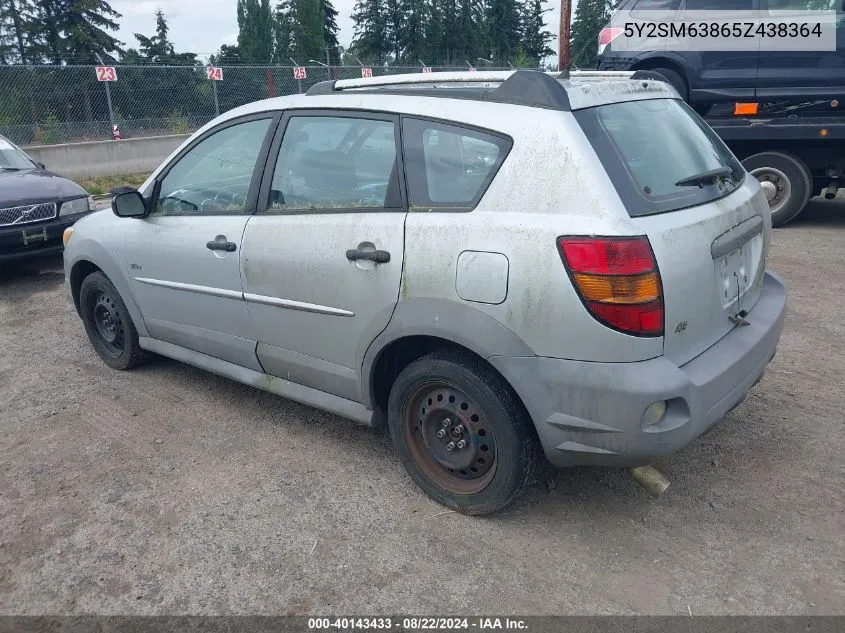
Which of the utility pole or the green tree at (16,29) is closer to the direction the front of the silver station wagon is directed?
the green tree

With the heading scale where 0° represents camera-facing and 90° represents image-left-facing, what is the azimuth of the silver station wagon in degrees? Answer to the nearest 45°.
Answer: approximately 135°

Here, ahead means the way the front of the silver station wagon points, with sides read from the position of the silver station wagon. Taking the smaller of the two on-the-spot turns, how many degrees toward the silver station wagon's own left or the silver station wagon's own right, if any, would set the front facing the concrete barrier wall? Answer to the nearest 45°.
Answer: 0° — it already faces it

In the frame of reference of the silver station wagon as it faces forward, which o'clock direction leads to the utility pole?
The utility pole is roughly at 2 o'clock from the silver station wagon.

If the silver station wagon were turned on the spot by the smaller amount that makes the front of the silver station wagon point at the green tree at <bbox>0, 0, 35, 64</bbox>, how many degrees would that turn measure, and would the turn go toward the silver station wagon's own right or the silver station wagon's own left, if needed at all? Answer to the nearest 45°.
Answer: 0° — it already faces it

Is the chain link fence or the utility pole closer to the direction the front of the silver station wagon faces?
the chain link fence

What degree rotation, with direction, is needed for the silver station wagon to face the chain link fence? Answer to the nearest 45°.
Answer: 0° — it already faces it

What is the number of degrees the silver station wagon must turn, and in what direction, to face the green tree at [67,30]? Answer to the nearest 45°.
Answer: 0° — it already faces it
